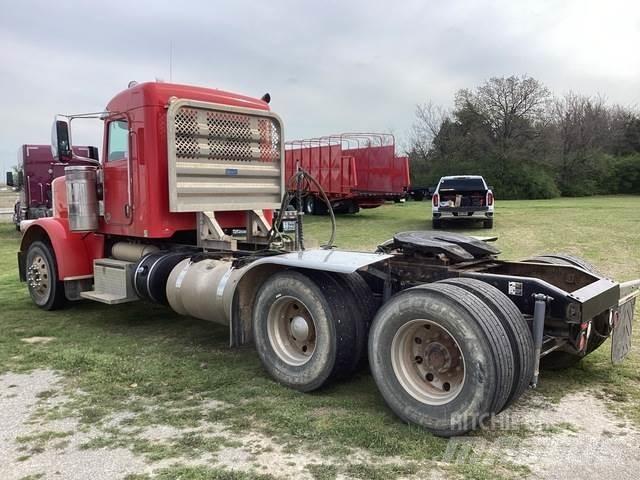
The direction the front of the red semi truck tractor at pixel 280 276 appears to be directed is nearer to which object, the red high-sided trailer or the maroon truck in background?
the maroon truck in background

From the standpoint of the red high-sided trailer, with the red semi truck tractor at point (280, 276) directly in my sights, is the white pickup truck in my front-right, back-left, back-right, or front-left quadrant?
front-left

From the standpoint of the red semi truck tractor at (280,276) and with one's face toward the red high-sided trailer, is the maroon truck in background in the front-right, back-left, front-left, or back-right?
front-left

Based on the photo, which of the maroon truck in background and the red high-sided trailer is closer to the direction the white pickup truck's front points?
the red high-sided trailer

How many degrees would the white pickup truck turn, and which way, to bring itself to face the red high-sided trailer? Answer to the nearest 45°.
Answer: approximately 45° to its left

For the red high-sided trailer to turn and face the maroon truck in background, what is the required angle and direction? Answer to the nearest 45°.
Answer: approximately 45° to its left

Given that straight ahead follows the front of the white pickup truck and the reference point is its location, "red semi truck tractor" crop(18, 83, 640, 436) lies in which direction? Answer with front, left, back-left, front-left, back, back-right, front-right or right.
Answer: back

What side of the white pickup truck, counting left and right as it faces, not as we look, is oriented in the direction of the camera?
back

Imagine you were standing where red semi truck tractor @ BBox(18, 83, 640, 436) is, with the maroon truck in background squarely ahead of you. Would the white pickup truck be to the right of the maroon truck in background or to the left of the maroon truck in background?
right

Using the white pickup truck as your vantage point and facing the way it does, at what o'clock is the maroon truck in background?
The maroon truck in background is roughly at 9 o'clock from the white pickup truck.

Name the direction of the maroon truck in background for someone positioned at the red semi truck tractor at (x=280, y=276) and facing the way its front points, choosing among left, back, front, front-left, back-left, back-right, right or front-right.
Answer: front

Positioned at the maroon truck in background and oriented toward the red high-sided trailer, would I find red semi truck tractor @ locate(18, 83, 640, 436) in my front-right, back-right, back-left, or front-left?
front-right

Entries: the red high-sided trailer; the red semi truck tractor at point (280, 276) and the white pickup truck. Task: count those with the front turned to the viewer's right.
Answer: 0
